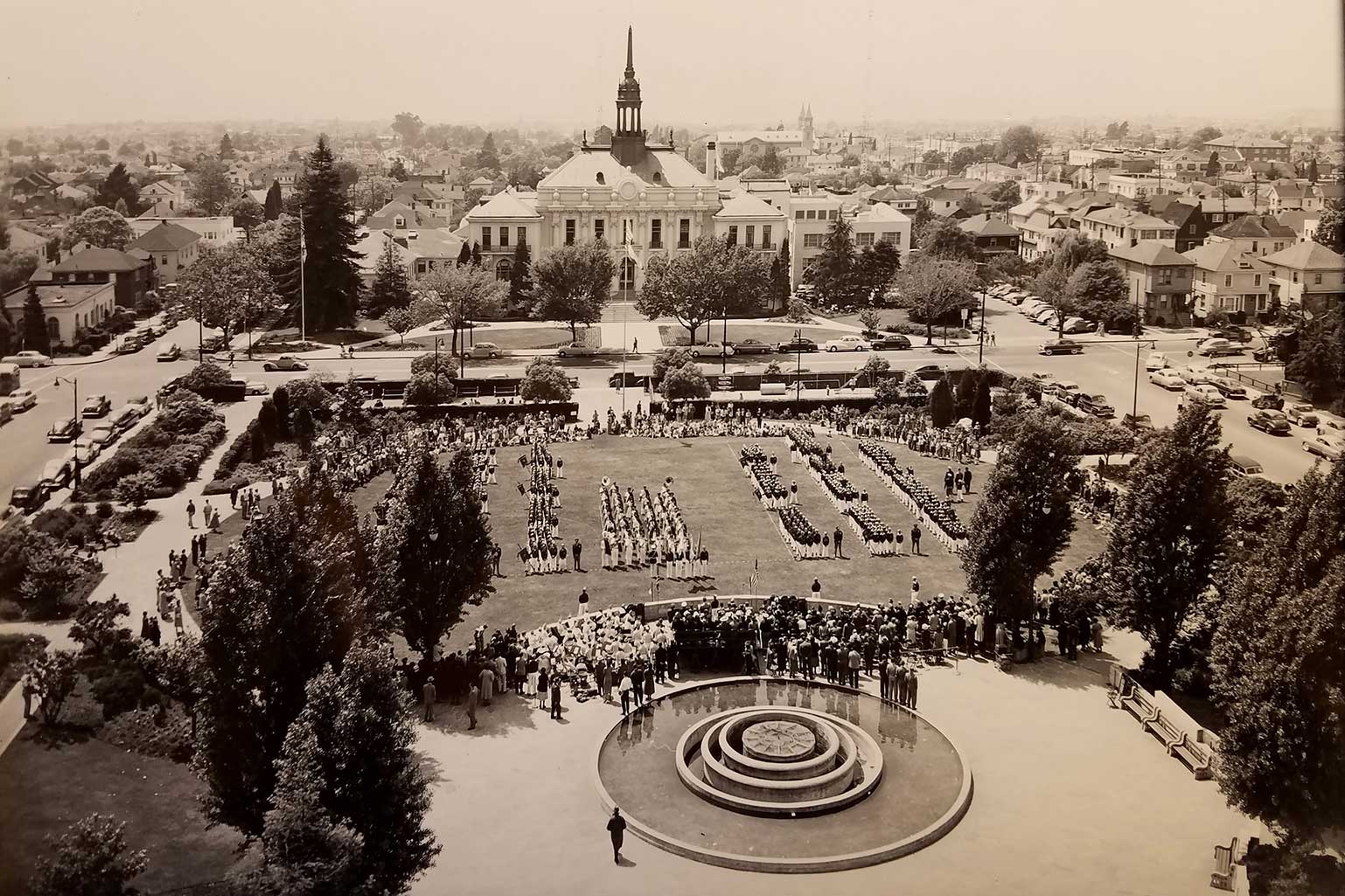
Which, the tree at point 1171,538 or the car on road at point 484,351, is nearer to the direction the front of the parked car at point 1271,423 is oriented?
the car on road

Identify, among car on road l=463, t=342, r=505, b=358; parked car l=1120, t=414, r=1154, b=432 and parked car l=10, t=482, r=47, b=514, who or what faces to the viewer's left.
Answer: the car on road

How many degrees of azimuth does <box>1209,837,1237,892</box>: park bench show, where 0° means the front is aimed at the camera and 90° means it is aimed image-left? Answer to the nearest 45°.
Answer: approximately 90°

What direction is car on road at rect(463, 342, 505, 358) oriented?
to the viewer's left

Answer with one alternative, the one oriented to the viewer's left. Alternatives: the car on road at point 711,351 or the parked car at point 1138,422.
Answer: the car on road

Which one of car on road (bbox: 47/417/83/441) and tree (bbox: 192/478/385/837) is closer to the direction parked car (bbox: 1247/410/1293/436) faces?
the car on road

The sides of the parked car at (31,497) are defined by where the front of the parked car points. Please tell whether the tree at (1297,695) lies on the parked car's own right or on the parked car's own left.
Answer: on the parked car's own right

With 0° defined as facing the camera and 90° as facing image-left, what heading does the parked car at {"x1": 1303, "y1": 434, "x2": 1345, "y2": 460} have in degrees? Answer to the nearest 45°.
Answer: approximately 135°

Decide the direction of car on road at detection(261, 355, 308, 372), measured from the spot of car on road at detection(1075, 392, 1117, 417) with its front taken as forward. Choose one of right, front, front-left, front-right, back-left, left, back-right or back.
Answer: back-right
